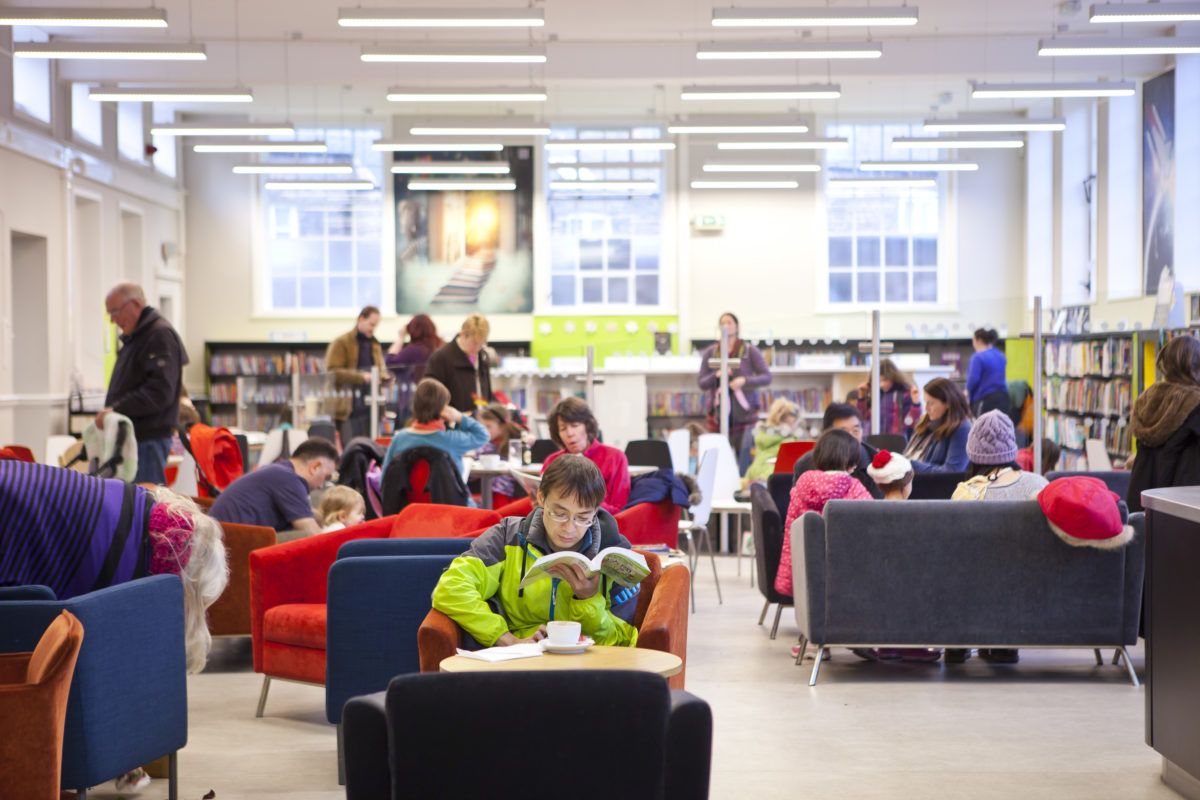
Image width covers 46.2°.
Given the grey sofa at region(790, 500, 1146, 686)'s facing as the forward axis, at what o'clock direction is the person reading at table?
The person reading at table is roughly at 7 o'clock from the grey sofa.

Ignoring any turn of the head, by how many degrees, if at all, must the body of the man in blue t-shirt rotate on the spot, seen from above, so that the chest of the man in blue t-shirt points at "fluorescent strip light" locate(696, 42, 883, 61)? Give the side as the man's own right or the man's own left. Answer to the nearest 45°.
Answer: approximately 45° to the man's own left

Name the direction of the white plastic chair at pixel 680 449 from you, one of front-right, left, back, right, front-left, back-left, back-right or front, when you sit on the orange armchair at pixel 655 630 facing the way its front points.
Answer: back

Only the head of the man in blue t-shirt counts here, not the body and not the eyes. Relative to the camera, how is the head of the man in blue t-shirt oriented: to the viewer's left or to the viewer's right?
to the viewer's right

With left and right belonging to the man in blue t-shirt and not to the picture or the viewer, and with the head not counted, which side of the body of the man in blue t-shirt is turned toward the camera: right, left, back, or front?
right

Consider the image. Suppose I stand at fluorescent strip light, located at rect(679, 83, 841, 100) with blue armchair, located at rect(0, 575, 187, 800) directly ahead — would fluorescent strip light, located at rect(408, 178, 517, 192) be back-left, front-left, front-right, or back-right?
back-right

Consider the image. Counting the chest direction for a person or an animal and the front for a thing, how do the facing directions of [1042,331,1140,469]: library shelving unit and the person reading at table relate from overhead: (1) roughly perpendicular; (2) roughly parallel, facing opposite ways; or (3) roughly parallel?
roughly perpendicular

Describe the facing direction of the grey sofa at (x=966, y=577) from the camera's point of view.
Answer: facing away from the viewer

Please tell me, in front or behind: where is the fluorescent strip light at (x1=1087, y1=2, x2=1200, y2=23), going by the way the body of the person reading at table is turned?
behind

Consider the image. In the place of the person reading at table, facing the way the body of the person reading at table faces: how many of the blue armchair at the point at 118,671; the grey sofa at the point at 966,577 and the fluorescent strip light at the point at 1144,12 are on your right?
1

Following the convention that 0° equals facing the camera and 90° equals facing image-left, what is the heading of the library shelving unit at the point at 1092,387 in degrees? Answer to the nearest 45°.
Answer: approximately 45°
